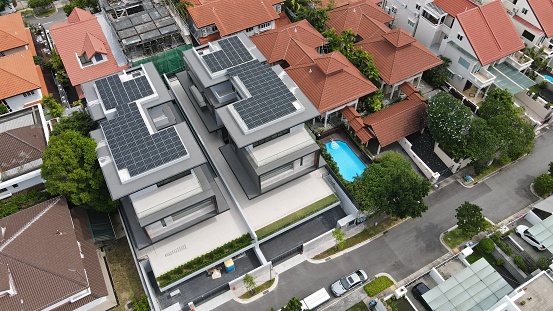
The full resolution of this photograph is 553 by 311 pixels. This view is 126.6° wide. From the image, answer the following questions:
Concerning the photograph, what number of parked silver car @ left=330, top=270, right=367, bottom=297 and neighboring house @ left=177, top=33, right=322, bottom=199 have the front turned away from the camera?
0

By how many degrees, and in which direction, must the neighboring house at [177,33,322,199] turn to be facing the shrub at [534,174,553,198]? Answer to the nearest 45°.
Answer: approximately 45° to its left

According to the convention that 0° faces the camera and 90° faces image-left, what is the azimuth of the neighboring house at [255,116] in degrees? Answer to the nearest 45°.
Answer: approximately 315°

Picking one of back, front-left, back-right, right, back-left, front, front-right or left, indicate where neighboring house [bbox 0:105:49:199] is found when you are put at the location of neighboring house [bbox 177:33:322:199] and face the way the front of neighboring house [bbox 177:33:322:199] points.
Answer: back-right
